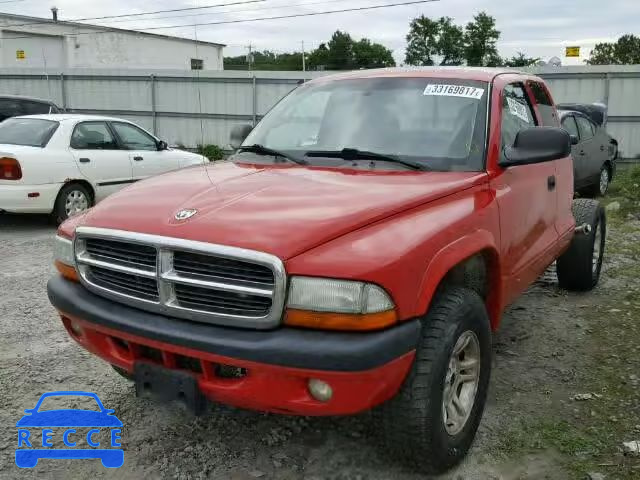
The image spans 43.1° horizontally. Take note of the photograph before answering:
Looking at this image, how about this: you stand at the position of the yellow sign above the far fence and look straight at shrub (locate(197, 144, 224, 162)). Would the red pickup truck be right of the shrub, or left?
left

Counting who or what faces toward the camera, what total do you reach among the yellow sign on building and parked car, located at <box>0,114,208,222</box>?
1

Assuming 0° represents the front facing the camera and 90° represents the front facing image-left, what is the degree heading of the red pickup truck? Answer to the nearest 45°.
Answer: approximately 45°

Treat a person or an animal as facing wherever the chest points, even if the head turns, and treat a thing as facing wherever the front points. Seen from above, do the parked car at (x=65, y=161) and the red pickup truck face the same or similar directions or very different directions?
very different directions

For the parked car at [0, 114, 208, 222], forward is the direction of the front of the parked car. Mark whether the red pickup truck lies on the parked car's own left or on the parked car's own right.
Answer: on the parked car's own right

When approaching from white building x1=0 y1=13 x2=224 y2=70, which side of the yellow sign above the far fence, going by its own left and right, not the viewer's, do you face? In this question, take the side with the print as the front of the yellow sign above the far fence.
right

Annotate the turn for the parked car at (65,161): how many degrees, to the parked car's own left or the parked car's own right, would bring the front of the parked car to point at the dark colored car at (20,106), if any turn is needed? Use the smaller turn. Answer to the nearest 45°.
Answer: approximately 45° to the parked car's own left

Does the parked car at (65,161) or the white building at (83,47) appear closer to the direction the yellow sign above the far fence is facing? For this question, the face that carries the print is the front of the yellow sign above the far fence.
the parked car

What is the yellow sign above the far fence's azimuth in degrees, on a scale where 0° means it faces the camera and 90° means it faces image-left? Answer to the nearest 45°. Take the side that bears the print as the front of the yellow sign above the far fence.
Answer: approximately 0°

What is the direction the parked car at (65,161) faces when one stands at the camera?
facing away from the viewer and to the right of the viewer

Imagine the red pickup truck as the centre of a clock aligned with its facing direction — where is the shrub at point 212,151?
The shrub is roughly at 4 o'clock from the red pickup truck.
